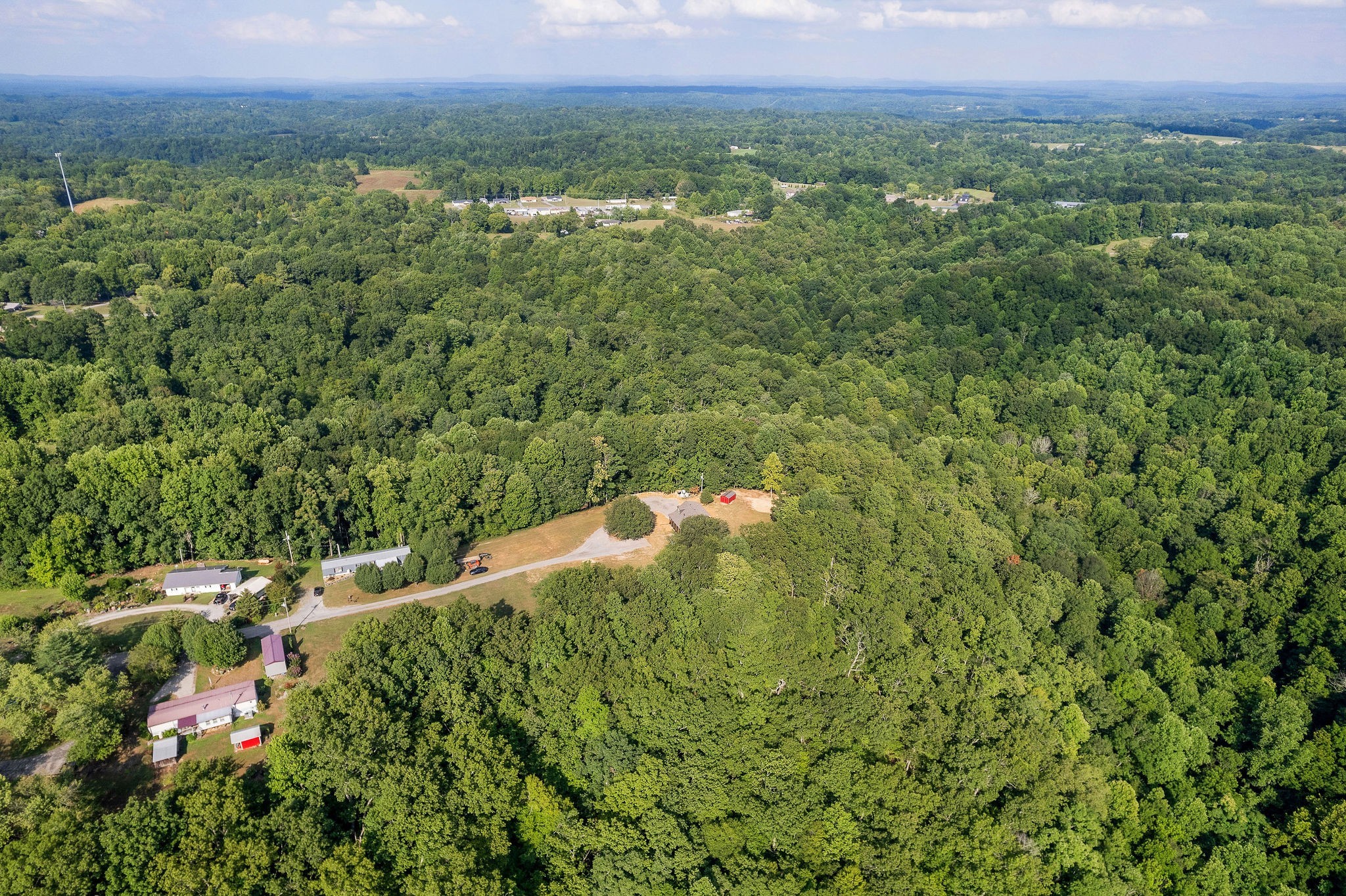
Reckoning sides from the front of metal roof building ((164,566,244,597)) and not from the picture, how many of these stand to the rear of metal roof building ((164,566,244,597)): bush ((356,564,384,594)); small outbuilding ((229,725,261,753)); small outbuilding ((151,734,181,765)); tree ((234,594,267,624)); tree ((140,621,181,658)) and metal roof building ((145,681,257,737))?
0

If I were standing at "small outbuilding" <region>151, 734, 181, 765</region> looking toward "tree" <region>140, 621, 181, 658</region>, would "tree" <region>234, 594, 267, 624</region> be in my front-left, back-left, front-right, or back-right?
front-right

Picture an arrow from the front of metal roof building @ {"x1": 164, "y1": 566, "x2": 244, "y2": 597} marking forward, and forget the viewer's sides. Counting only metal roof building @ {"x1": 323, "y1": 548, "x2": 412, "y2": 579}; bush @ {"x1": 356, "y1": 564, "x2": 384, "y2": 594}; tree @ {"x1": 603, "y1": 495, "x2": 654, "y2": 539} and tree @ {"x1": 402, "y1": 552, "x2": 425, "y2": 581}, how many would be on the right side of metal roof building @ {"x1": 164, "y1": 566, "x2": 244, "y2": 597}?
0

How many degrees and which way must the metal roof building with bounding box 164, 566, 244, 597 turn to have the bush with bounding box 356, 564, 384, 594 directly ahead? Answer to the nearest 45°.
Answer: approximately 45° to its left

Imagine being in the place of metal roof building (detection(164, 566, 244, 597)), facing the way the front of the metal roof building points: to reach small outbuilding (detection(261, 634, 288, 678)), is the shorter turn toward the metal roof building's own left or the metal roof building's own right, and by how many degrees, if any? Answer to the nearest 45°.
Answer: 0° — it already faces it

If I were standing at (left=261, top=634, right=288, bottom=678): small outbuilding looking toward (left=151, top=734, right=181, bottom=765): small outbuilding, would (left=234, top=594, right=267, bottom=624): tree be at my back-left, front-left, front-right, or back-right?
back-right

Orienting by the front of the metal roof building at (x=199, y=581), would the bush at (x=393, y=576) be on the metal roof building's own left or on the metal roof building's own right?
on the metal roof building's own left

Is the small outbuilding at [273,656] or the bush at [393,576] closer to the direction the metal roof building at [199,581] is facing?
the small outbuilding

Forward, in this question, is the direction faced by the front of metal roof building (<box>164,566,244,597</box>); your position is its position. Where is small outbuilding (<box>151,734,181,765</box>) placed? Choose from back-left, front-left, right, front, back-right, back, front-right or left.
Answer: front

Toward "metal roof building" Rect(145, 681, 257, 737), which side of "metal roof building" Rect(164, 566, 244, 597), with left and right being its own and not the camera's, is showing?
front

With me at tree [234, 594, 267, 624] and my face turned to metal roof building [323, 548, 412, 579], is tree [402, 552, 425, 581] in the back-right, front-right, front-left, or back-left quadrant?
front-right

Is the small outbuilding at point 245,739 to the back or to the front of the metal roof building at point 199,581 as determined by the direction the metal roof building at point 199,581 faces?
to the front

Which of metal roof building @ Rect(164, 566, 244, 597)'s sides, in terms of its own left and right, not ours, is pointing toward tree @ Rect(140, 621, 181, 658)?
front

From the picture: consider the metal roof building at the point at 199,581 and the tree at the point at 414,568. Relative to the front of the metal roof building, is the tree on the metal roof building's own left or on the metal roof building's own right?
on the metal roof building's own left

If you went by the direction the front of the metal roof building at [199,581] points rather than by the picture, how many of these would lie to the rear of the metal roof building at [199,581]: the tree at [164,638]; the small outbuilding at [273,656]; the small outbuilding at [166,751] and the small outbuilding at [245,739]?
0

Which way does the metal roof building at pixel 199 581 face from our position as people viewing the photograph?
facing the viewer
